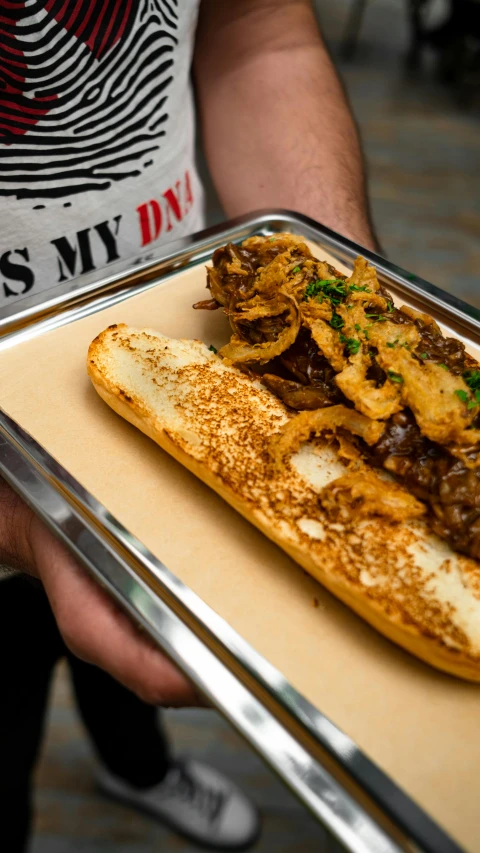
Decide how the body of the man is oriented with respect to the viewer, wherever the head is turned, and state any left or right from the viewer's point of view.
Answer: facing the viewer and to the right of the viewer
